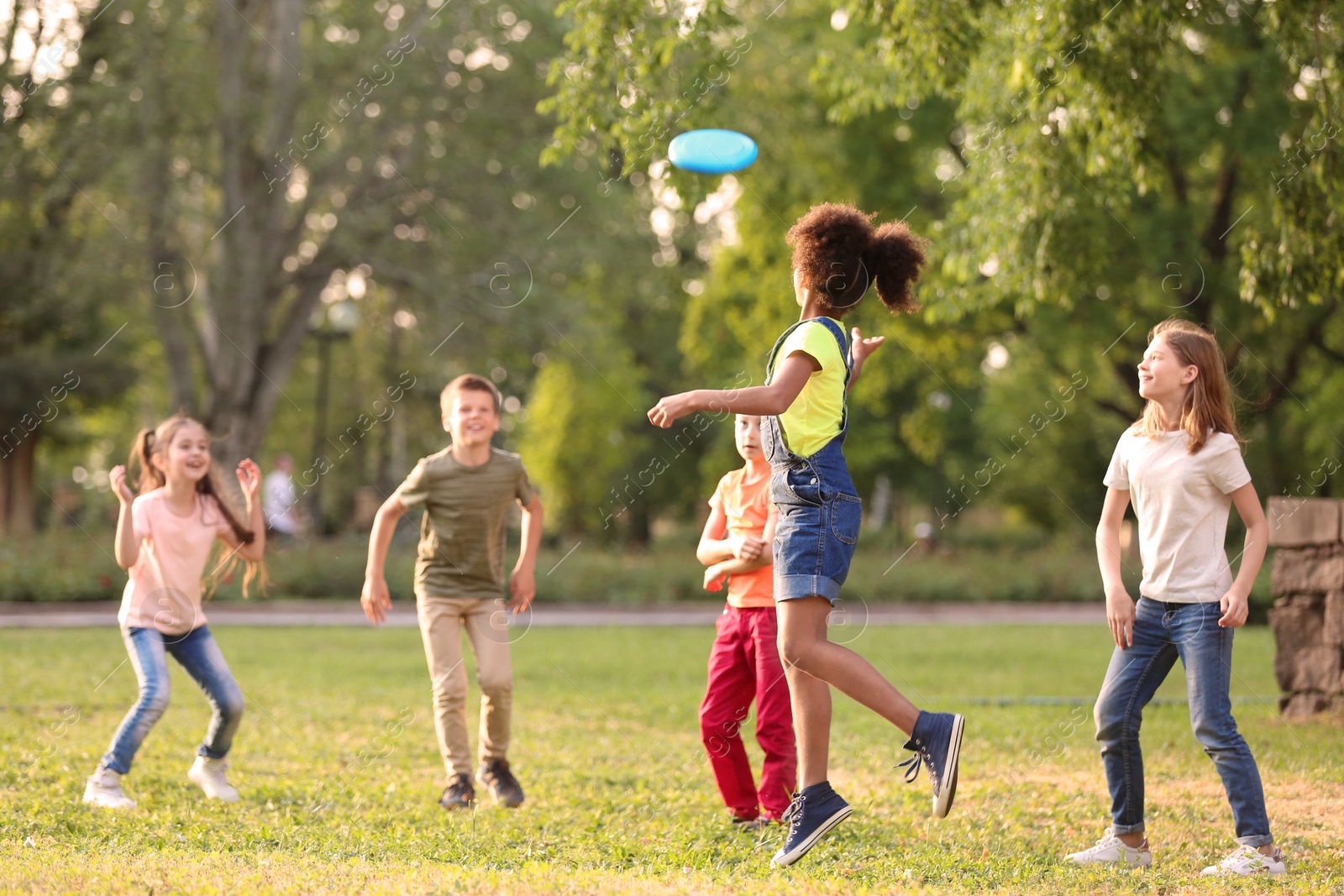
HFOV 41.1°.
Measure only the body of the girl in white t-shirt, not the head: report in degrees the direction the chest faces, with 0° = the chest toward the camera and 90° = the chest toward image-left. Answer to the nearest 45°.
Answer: approximately 45°

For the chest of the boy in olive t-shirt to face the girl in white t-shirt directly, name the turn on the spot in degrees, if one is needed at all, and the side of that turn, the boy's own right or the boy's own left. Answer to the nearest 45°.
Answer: approximately 45° to the boy's own left

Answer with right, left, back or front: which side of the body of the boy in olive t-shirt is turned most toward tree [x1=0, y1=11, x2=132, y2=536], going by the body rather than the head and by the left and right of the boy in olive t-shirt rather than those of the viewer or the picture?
back

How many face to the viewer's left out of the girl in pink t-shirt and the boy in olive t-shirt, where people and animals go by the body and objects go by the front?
0

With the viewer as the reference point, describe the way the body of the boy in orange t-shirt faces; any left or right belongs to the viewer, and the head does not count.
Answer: facing the viewer

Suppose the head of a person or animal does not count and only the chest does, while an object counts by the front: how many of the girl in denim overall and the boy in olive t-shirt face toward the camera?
1

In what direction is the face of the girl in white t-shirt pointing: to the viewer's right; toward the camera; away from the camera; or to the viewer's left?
to the viewer's left

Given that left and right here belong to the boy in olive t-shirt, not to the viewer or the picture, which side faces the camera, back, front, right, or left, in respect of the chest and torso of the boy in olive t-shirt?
front

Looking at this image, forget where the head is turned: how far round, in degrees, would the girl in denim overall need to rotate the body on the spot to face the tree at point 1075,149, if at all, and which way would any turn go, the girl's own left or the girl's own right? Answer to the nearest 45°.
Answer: approximately 90° to the girl's own right

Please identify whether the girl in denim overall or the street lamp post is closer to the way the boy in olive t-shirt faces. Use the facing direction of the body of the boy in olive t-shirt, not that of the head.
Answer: the girl in denim overall

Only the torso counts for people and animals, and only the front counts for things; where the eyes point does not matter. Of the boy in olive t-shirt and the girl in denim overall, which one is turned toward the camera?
the boy in olive t-shirt

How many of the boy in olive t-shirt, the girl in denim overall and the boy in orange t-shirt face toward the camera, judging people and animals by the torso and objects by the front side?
2

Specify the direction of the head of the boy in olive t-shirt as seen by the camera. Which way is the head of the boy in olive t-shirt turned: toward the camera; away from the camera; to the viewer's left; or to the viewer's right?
toward the camera

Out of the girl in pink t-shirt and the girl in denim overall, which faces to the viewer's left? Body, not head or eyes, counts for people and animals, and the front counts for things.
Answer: the girl in denim overall

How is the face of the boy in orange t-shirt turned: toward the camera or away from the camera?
toward the camera
